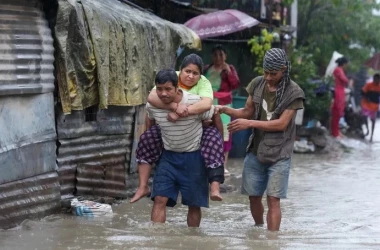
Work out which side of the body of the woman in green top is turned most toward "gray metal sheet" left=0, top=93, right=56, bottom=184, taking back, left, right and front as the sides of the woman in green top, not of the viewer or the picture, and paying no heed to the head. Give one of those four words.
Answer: right

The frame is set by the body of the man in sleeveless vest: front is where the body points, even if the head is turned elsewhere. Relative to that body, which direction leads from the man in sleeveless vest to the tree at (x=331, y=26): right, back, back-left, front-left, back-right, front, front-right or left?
back-right

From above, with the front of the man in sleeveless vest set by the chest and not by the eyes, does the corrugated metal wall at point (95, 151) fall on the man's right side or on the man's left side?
on the man's right side

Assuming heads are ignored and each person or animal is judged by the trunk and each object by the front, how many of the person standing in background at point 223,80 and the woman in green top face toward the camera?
2

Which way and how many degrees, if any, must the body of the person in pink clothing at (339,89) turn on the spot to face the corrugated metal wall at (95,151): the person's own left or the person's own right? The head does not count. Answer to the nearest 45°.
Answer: approximately 90° to the person's own right

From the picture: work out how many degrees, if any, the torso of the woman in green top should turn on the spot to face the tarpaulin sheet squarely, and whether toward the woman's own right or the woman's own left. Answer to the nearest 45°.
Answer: approximately 135° to the woman's own right

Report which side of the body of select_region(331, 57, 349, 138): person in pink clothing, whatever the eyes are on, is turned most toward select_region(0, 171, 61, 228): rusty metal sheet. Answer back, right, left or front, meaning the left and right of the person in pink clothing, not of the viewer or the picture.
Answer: right

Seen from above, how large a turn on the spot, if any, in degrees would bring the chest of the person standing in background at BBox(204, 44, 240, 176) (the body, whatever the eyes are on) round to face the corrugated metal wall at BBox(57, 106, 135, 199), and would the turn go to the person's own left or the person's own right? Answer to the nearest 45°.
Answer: approximately 45° to the person's own right

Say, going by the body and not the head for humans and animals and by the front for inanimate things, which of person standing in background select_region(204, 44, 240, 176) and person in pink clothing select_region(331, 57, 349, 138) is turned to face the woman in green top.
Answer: the person standing in background
